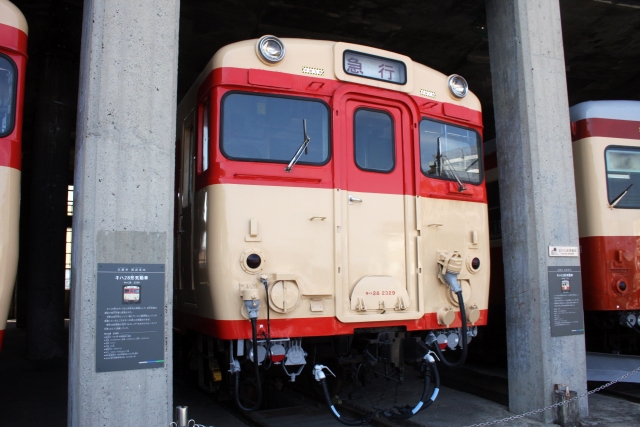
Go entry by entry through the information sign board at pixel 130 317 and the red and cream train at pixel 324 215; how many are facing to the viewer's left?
0

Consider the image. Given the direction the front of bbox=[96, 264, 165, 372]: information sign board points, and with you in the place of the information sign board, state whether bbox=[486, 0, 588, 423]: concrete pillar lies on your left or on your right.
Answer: on your left

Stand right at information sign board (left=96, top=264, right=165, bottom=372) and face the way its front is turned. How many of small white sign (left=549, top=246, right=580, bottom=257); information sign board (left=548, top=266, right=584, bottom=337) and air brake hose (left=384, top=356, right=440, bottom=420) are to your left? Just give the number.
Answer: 3

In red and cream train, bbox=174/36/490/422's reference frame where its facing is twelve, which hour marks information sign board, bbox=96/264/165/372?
The information sign board is roughly at 3 o'clock from the red and cream train.

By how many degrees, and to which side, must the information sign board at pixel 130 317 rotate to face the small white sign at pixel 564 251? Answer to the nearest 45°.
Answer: approximately 90° to its left

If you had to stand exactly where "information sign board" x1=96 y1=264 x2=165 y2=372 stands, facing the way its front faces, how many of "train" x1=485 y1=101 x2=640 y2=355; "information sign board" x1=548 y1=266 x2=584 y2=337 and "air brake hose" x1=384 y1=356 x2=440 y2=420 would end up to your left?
3

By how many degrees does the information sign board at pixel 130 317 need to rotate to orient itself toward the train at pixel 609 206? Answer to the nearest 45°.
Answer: approximately 90° to its left

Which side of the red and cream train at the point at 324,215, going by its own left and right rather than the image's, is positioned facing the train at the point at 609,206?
left

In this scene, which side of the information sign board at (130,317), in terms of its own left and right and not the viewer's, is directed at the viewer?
front

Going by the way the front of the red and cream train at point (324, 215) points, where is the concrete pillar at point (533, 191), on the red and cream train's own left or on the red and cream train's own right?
on the red and cream train's own left

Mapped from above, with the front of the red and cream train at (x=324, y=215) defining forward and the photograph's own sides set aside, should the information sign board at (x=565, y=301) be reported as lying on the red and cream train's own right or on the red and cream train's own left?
on the red and cream train's own left

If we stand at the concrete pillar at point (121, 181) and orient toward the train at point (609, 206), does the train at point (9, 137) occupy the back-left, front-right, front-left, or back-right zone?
back-left

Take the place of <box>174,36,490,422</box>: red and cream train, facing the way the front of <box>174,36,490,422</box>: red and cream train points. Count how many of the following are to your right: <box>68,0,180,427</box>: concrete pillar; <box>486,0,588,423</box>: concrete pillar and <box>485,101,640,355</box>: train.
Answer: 1

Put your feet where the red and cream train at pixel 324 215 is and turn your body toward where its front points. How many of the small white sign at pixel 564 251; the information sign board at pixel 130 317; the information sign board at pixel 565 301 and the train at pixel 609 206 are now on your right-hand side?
1
